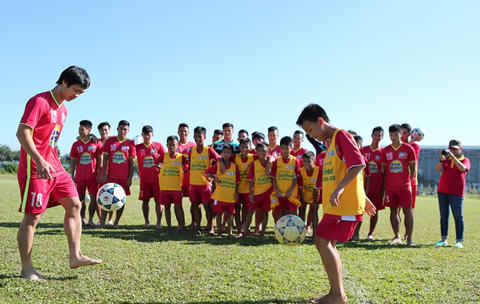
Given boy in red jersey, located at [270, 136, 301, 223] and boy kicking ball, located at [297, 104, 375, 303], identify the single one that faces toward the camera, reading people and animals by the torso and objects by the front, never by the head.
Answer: the boy in red jersey

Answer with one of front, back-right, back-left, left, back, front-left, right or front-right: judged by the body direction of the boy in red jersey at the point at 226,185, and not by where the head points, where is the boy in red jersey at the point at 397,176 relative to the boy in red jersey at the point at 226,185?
left

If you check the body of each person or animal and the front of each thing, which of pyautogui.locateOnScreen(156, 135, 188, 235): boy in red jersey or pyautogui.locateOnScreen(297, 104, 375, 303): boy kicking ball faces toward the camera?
the boy in red jersey

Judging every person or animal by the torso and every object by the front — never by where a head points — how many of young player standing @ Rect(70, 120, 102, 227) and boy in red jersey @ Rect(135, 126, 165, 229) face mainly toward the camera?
2

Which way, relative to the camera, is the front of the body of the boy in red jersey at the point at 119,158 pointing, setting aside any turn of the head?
toward the camera

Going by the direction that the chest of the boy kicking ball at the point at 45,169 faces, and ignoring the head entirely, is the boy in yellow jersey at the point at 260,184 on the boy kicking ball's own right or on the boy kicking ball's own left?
on the boy kicking ball's own left

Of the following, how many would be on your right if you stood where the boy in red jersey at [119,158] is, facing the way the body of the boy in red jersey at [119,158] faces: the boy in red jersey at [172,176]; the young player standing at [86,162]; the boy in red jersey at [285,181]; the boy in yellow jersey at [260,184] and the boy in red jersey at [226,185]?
1

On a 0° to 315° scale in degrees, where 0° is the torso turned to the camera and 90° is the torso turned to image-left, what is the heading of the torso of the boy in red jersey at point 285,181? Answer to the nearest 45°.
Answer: approximately 0°

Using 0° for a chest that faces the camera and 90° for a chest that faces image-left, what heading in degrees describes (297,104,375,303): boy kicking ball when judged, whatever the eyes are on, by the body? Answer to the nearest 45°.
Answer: approximately 90°

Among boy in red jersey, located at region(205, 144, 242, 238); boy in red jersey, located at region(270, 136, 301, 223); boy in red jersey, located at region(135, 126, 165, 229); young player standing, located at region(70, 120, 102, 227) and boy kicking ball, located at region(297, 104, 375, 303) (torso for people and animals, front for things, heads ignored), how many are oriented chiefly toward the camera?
4

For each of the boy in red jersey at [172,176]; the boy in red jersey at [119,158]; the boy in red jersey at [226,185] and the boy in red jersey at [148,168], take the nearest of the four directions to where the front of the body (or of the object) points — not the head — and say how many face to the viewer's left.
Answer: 0

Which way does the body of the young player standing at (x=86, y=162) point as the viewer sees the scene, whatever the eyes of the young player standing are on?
toward the camera
